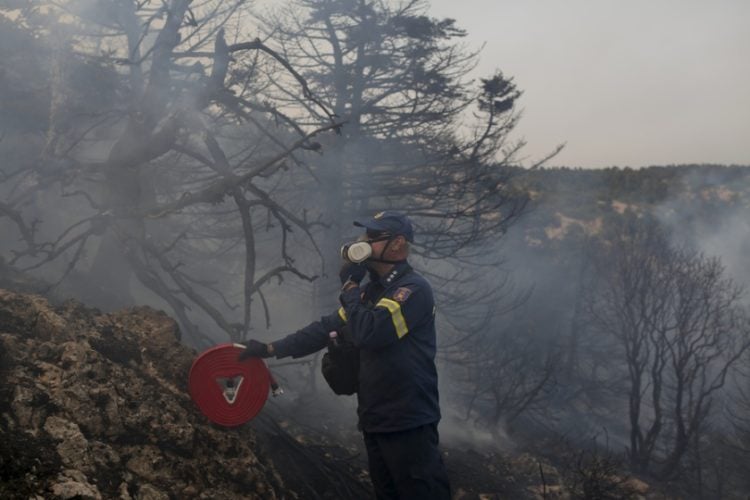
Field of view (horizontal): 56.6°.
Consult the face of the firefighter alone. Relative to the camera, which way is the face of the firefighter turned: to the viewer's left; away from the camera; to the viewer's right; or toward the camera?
to the viewer's left

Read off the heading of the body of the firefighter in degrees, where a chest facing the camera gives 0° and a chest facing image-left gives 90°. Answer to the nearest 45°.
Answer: approximately 90°
